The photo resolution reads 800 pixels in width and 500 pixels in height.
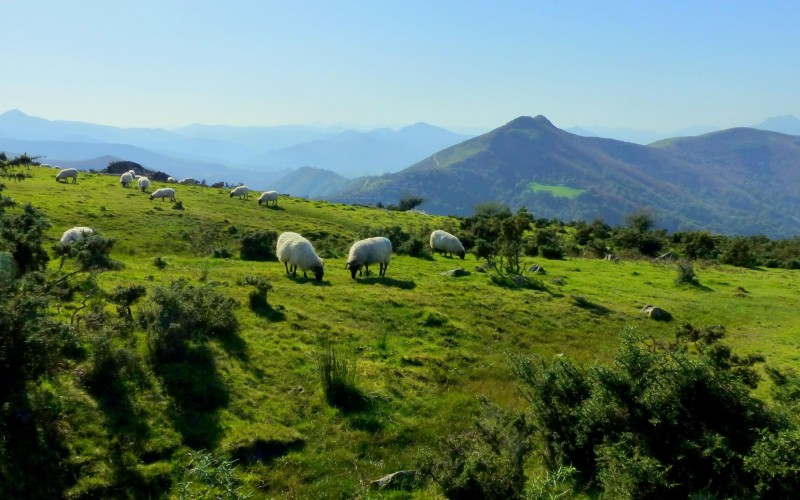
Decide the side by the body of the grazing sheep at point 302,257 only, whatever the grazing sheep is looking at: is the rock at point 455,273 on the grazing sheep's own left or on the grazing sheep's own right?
on the grazing sheep's own left

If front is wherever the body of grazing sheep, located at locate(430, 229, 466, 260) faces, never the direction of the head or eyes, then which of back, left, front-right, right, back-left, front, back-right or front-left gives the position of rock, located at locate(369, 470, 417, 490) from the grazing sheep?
right

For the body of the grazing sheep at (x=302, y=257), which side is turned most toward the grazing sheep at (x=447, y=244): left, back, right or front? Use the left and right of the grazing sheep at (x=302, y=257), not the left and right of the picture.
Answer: left

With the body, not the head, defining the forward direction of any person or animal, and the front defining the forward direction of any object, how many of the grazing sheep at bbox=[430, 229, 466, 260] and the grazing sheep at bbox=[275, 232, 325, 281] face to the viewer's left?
0

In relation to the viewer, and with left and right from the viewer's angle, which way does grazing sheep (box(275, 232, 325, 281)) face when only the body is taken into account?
facing the viewer and to the right of the viewer

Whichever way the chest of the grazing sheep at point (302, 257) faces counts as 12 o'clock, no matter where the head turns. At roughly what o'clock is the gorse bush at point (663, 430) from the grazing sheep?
The gorse bush is roughly at 1 o'clock from the grazing sheep.

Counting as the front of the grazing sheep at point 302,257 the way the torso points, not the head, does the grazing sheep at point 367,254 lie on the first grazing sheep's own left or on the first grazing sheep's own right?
on the first grazing sheep's own left

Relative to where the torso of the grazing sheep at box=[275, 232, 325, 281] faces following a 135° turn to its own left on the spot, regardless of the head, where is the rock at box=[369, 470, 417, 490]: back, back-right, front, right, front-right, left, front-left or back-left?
back

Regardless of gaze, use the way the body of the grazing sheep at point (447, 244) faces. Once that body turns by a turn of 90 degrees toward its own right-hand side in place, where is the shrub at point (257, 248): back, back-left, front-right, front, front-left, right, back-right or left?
front-right

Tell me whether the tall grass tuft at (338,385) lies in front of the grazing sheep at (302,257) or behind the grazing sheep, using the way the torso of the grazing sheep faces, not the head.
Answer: in front

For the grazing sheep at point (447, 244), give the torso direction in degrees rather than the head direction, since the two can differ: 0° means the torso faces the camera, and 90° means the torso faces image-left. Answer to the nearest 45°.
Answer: approximately 270°

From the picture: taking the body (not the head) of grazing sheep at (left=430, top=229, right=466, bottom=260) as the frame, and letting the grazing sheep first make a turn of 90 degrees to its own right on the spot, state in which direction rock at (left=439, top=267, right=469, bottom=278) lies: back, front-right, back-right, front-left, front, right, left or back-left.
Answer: front

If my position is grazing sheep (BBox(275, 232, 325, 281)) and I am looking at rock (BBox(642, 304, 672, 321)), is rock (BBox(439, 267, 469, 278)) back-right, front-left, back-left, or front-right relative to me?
front-left
